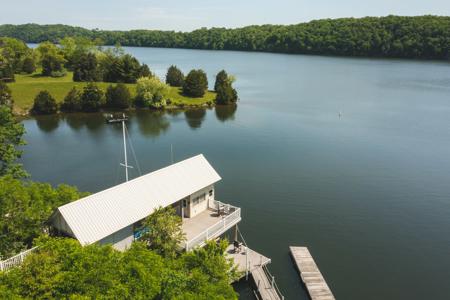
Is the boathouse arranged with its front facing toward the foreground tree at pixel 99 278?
no

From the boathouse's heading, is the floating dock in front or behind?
in front

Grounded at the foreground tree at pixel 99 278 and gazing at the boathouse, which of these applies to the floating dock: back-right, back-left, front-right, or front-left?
front-right

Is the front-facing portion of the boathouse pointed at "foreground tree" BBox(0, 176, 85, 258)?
no

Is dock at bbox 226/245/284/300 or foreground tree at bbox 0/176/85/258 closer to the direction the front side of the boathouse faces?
the dock

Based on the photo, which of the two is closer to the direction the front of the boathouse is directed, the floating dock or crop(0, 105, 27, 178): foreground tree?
the floating dock
